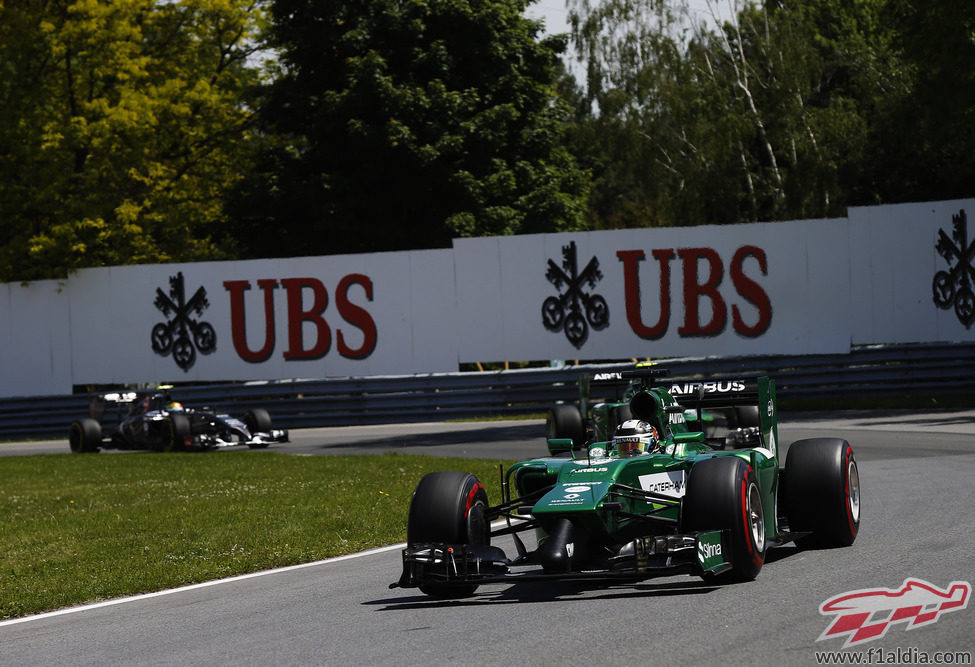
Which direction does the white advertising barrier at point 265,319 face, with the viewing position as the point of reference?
facing the viewer

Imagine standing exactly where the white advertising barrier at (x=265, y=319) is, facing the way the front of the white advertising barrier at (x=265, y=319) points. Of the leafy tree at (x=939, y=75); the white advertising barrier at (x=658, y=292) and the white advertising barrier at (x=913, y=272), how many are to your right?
0

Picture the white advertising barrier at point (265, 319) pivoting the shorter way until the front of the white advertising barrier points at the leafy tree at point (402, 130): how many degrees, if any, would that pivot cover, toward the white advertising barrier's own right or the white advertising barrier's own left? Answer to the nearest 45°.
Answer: approximately 135° to the white advertising barrier's own left

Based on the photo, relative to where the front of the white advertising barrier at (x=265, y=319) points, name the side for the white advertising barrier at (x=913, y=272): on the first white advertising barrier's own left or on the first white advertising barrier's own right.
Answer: on the first white advertising barrier's own left

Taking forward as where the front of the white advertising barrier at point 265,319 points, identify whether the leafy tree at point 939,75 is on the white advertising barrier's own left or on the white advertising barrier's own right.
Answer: on the white advertising barrier's own left

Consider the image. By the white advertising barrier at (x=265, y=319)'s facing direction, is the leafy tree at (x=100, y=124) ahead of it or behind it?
behind

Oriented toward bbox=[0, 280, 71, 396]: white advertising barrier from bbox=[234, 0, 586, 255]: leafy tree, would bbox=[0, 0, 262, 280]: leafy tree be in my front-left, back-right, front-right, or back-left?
front-right

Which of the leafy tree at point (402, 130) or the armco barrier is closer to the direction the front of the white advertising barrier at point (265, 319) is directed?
the armco barrier

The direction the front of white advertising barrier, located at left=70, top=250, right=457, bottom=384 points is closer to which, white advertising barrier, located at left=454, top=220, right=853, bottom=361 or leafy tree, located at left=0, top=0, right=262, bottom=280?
the white advertising barrier

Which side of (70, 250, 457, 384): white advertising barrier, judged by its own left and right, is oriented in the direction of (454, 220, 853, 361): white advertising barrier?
left

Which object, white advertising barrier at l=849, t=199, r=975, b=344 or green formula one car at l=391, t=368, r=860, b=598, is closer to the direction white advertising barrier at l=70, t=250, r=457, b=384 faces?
the green formula one car

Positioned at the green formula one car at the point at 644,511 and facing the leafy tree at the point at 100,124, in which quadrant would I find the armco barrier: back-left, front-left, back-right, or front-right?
front-right

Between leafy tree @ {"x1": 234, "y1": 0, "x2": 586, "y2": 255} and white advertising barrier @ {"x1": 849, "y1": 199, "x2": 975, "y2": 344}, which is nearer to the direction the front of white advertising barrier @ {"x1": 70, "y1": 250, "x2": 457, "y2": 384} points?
the white advertising barrier

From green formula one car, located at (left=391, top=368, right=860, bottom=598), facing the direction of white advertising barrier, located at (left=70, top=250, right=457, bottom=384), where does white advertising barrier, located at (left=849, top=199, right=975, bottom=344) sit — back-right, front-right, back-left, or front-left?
front-right

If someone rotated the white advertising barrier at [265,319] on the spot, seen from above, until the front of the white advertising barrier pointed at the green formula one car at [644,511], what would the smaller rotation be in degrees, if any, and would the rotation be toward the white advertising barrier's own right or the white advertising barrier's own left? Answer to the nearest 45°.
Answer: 0° — it already faces it

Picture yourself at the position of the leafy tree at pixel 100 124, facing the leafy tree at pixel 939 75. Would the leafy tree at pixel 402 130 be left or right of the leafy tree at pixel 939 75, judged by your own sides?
left

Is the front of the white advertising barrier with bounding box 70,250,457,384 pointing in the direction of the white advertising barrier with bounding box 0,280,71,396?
no

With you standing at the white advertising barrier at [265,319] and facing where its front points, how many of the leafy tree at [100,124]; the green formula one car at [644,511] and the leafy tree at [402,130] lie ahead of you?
1
